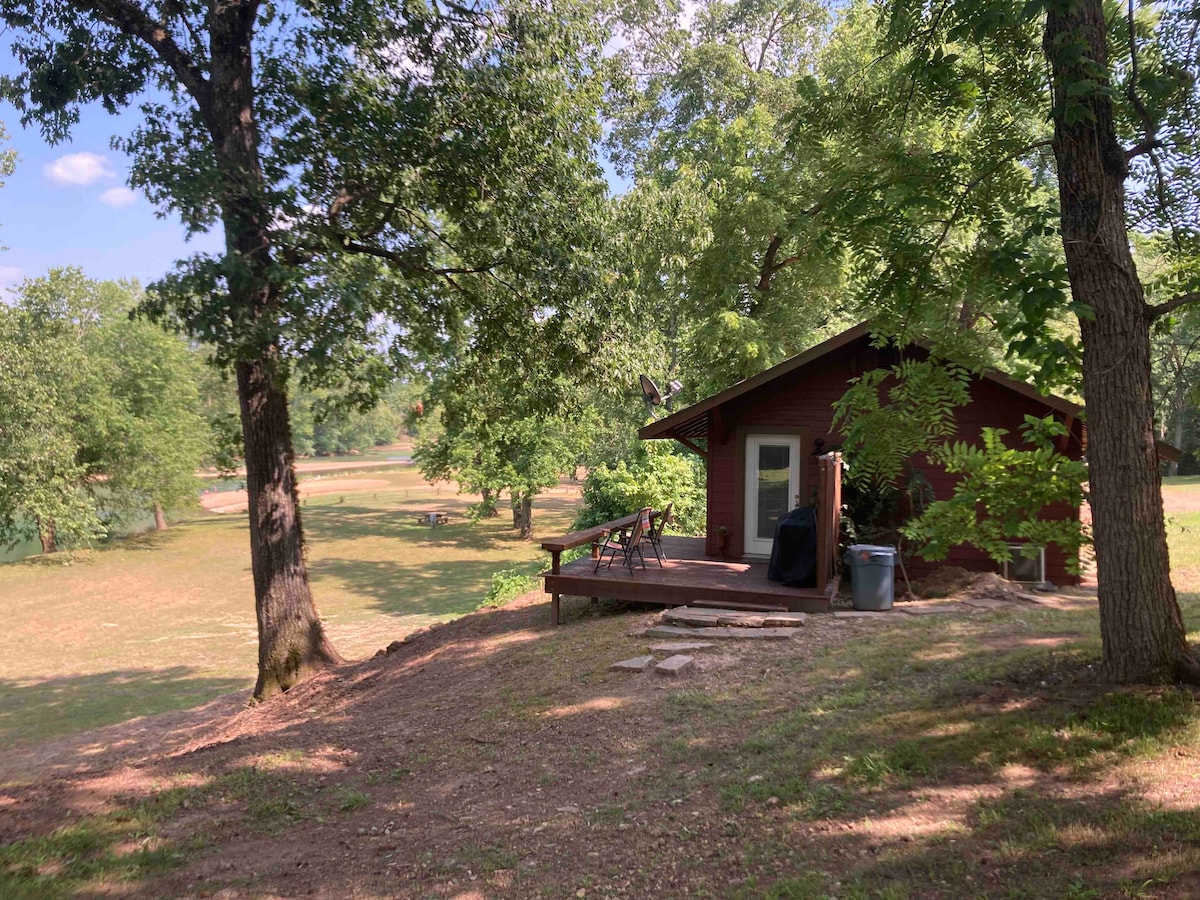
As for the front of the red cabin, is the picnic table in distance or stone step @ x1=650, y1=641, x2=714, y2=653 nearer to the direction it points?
the stone step

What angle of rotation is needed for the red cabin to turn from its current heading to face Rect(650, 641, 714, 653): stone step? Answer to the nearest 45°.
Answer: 0° — it already faces it

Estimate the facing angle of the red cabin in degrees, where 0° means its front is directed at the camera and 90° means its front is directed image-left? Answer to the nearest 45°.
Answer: approximately 0°

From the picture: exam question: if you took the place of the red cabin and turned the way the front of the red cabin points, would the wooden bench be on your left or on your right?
on your right

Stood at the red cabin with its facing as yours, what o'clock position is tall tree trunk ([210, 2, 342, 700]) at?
The tall tree trunk is roughly at 2 o'clock from the red cabin.
